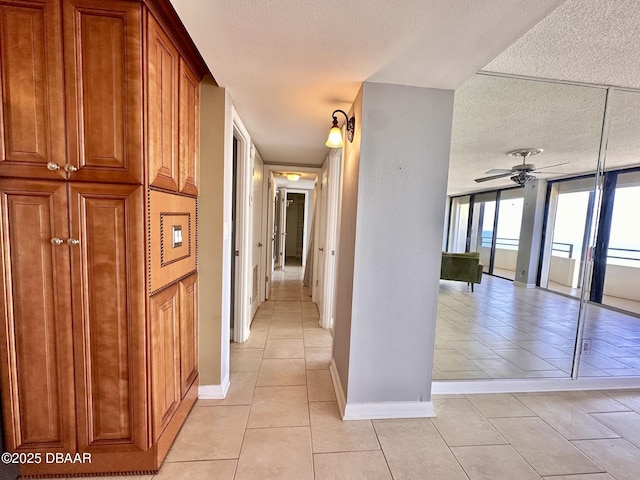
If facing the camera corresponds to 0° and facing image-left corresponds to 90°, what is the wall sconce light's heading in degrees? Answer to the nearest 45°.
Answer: approximately 90°

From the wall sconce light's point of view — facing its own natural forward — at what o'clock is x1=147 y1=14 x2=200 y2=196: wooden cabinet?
The wooden cabinet is roughly at 11 o'clock from the wall sconce light.

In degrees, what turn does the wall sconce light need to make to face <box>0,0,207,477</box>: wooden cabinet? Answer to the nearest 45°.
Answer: approximately 45° to its left
